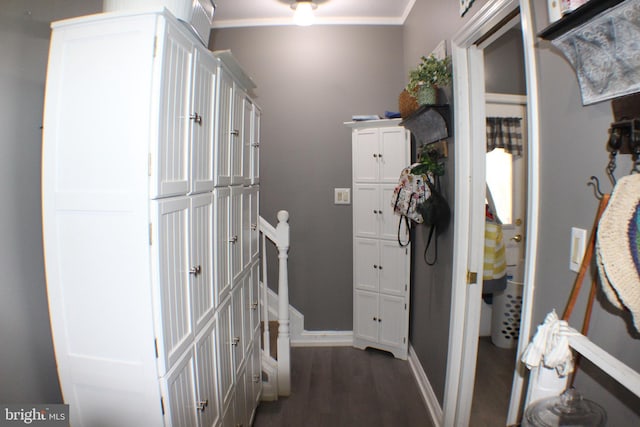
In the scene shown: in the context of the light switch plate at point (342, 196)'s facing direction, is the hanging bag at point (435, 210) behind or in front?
in front

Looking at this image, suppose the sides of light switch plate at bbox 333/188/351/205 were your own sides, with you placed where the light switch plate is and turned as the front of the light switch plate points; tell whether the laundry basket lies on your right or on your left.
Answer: on your left

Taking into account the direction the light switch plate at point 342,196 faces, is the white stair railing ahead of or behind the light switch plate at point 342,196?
ahead

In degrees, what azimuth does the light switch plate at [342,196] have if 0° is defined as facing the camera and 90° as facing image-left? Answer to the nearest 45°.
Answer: approximately 0°
